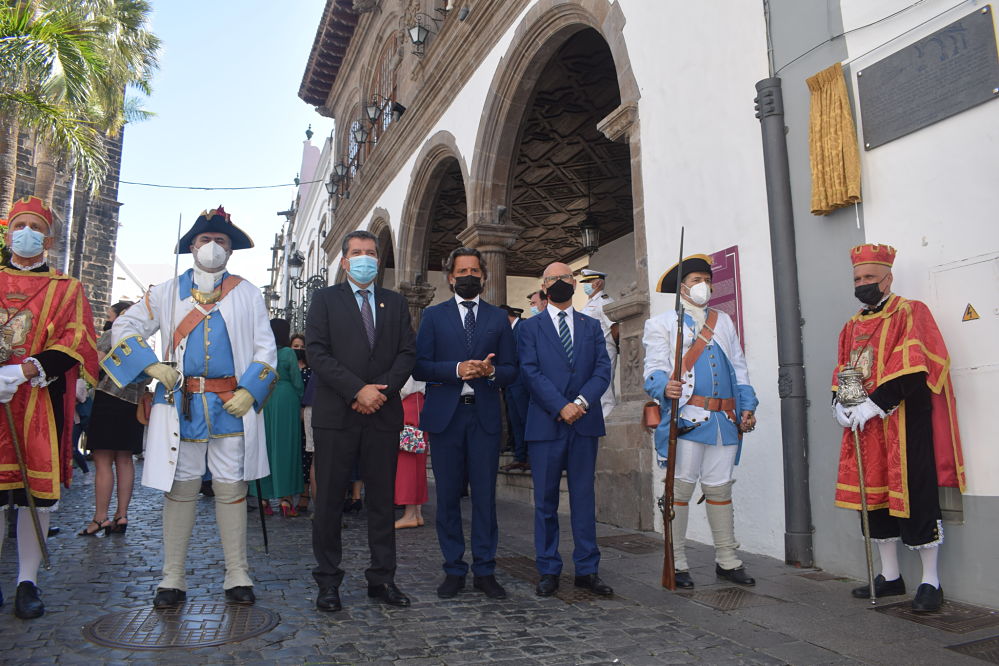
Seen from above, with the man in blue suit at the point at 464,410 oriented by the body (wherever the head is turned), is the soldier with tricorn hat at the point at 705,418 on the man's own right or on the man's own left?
on the man's own left

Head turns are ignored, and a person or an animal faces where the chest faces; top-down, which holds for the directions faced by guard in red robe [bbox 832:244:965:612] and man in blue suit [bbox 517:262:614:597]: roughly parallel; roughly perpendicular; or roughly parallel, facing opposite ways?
roughly perpendicular

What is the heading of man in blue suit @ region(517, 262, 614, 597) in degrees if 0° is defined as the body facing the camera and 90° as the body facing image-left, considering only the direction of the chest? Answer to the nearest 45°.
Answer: approximately 0°

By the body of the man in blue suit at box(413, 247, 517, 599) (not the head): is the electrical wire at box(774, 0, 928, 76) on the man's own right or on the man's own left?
on the man's own left

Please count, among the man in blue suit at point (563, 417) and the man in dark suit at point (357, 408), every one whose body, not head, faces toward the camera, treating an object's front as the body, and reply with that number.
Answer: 2

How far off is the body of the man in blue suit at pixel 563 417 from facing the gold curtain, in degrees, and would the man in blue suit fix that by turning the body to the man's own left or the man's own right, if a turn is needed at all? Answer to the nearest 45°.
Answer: approximately 90° to the man's own left

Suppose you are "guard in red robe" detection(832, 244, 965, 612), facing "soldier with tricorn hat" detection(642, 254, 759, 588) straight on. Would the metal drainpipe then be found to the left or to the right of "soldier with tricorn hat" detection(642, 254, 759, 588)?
right

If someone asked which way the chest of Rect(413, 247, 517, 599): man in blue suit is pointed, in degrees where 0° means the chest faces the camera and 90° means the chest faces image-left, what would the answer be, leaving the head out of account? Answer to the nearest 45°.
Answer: approximately 0°
